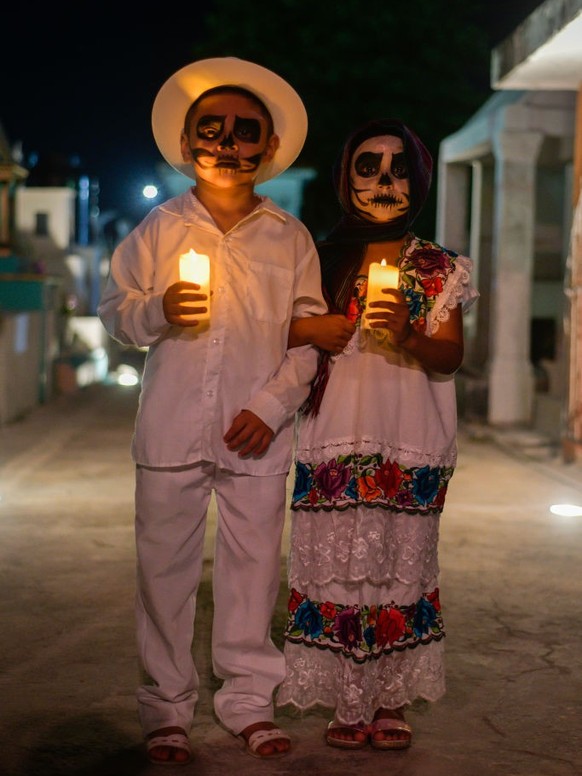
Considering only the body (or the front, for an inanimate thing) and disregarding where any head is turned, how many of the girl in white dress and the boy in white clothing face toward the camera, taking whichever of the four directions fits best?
2

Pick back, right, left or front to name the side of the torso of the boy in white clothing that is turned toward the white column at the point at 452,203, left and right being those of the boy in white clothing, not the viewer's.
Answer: back

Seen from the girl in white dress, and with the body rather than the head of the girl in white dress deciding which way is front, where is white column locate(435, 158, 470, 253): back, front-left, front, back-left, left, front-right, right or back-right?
back

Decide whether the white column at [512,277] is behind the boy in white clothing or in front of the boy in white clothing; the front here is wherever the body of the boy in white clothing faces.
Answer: behind

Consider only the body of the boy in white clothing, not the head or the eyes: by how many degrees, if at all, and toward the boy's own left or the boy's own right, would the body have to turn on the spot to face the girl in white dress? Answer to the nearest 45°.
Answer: approximately 90° to the boy's own left

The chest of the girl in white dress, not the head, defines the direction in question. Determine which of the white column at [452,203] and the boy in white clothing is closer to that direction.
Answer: the boy in white clothing

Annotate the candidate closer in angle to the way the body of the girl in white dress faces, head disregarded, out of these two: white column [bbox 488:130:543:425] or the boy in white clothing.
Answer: the boy in white clothing

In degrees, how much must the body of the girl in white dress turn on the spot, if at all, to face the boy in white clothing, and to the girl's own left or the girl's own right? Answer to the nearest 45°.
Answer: approximately 90° to the girl's own right

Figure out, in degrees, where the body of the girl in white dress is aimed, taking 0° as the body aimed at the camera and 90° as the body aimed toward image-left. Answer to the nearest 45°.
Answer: approximately 0°

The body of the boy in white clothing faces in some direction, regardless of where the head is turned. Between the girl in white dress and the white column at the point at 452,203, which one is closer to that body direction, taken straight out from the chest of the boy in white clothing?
the girl in white dress

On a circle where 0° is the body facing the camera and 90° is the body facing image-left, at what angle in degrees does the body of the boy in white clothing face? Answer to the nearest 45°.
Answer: approximately 0°
